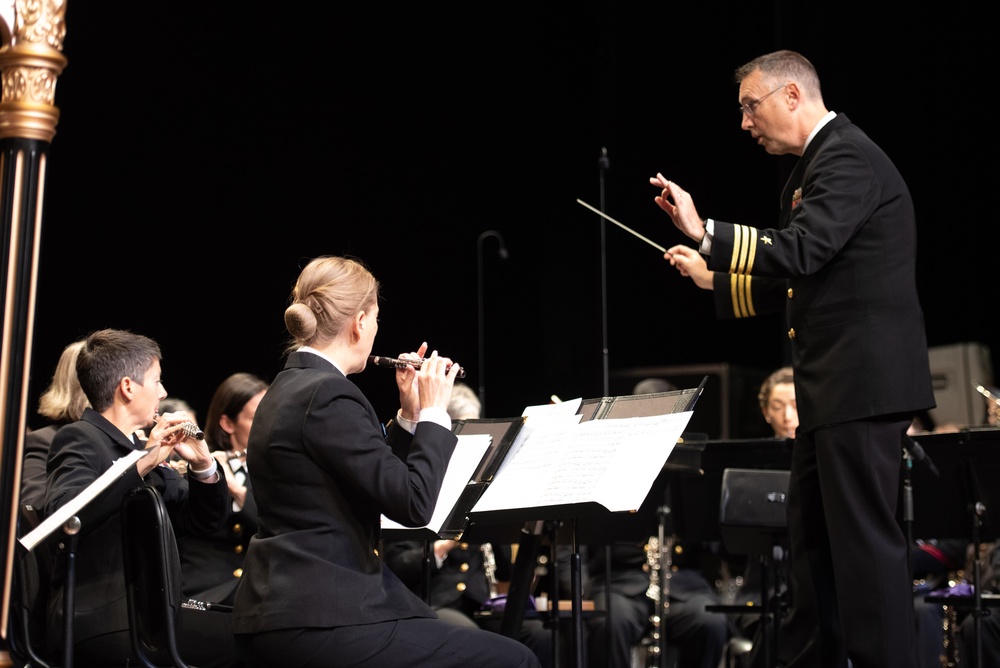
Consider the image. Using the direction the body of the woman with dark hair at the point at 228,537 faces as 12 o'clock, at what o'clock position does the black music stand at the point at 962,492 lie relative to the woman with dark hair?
The black music stand is roughly at 11 o'clock from the woman with dark hair.

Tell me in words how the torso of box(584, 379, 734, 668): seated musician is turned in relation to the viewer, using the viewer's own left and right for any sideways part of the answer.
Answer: facing the viewer

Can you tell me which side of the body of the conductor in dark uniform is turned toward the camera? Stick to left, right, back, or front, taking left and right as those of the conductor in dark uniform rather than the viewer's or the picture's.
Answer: left

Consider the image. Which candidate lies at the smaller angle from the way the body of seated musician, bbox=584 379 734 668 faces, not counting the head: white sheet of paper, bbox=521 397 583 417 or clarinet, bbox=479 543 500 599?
the white sheet of paper

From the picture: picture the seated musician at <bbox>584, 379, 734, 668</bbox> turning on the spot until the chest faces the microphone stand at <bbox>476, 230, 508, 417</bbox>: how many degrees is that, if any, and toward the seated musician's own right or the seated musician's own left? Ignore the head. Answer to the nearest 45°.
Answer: approximately 135° to the seated musician's own right

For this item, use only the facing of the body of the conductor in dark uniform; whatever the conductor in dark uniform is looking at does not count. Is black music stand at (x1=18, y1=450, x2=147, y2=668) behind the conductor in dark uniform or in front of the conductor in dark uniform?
in front

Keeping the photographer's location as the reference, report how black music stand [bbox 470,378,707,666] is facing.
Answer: facing the viewer and to the left of the viewer

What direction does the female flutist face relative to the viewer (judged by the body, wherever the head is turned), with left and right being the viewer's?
facing away from the viewer and to the right of the viewer

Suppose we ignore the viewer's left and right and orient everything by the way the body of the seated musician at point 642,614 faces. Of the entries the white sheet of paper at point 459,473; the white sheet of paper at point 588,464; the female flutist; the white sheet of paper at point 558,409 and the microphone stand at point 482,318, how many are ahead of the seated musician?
4

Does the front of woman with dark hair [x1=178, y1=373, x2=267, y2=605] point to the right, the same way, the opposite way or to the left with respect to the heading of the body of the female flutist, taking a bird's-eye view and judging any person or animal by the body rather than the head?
to the right

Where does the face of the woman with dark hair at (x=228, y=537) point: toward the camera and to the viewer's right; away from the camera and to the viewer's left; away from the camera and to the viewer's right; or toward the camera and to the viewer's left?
toward the camera and to the viewer's right

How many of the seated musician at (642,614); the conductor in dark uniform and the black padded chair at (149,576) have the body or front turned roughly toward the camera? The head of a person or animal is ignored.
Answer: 1

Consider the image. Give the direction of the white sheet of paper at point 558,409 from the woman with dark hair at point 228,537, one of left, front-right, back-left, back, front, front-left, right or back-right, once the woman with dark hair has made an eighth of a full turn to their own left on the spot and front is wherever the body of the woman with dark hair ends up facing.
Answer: front-right

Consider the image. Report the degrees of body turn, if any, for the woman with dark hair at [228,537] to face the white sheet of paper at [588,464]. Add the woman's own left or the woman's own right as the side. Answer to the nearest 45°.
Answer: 0° — they already face it

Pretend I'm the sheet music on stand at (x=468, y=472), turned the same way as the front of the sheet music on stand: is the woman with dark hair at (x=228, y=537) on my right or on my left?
on my right

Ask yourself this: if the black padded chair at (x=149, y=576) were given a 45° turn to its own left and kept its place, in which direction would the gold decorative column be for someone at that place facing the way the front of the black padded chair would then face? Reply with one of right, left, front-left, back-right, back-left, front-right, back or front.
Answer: back

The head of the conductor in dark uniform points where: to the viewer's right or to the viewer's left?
to the viewer's left

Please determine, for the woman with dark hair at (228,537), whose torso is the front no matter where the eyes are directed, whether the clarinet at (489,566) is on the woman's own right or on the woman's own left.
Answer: on the woman's own left

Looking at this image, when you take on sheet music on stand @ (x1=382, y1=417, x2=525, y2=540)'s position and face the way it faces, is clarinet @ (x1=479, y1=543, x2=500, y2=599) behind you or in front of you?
behind
